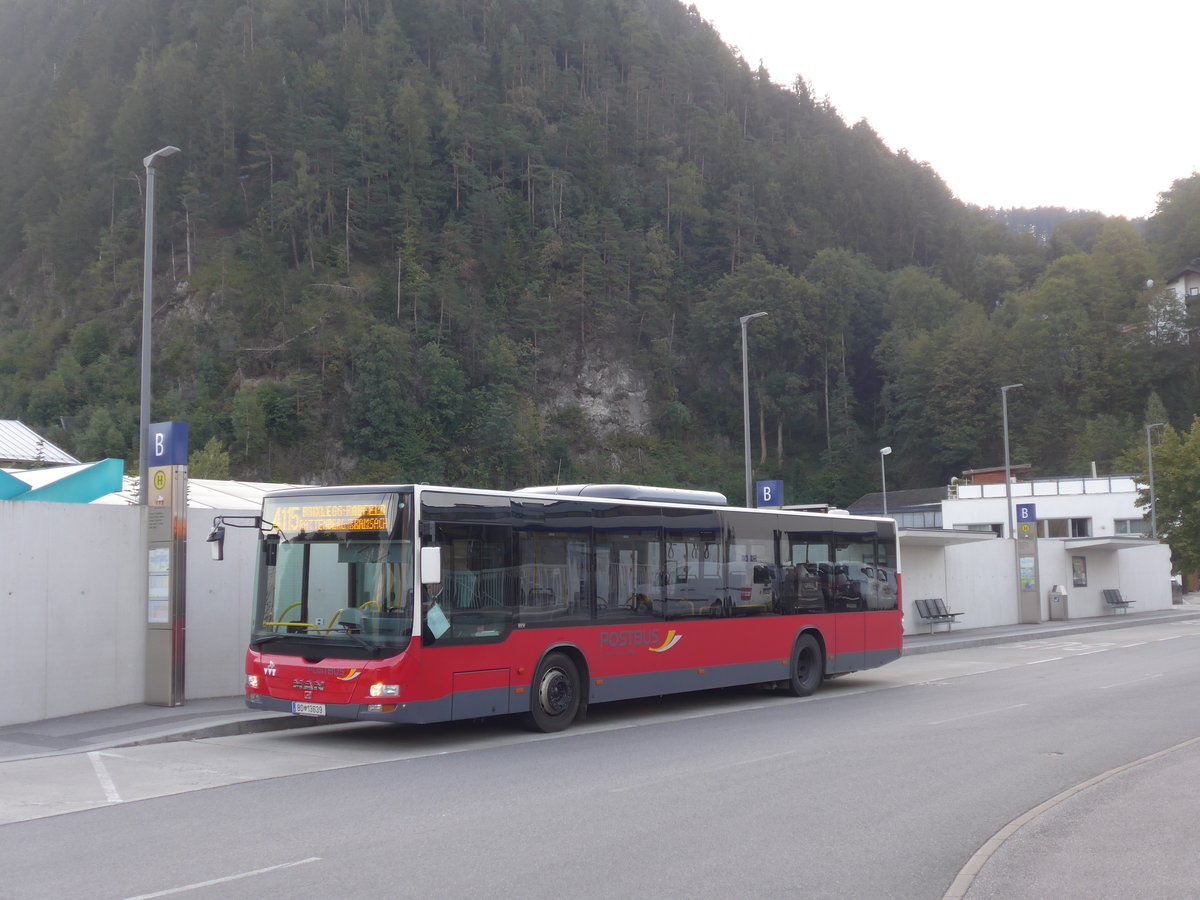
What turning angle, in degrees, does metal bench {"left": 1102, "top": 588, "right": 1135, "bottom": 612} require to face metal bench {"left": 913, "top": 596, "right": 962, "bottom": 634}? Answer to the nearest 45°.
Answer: approximately 45° to its right

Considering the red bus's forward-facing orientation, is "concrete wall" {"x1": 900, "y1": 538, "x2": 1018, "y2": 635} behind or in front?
behind

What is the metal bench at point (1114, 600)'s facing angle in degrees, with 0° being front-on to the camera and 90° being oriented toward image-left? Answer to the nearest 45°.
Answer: approximately 315°

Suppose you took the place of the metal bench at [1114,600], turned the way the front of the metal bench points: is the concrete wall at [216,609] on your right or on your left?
on your right

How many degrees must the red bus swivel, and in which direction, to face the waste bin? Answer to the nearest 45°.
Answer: approximately 180°

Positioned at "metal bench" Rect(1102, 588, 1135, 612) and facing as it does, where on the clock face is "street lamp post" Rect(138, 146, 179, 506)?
The street lamp post is roughly at 2 o'clock from the metal bench.

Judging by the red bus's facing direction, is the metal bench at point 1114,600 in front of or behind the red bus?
behind

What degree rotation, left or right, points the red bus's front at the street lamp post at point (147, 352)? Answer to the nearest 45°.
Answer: approximately 90° to its right

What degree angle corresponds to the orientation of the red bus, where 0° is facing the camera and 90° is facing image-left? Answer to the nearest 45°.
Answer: approximately 45°

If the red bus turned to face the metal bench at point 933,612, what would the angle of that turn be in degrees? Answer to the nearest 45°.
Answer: approximately 180°

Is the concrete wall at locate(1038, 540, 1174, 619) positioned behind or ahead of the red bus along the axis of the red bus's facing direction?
behind
